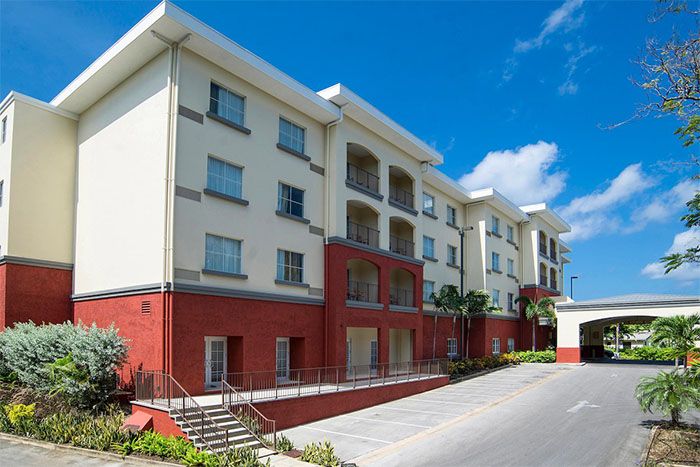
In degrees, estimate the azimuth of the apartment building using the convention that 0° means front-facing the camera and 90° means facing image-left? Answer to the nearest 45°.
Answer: approximately 315°

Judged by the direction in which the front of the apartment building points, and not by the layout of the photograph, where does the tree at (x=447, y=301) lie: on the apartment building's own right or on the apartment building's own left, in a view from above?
on the apartment building's own left

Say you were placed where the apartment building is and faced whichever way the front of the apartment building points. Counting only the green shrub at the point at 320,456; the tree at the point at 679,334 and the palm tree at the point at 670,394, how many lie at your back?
0

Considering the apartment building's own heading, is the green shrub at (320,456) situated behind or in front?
in front

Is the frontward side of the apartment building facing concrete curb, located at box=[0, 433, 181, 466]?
no

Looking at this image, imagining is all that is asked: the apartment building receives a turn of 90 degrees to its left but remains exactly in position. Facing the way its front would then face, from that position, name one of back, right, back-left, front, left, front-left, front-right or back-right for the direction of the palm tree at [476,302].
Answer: front

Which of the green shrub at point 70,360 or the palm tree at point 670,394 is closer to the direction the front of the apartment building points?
the palm tree

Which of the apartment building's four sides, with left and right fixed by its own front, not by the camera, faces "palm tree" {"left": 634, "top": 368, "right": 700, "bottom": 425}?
front

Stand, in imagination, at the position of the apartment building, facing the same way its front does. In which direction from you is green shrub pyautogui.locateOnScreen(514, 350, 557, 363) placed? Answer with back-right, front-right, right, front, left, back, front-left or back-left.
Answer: left

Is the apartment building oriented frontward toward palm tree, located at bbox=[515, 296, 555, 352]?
no
